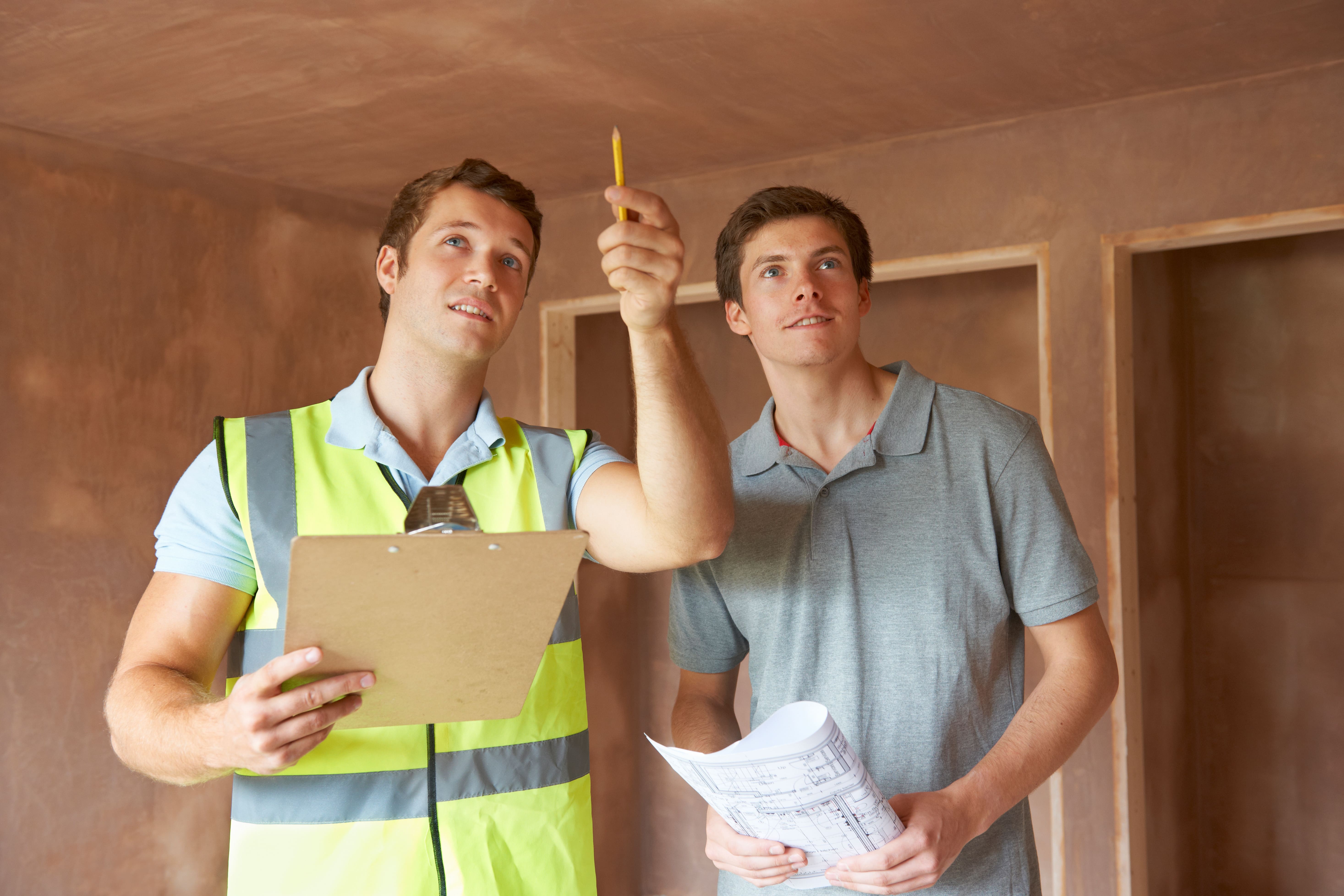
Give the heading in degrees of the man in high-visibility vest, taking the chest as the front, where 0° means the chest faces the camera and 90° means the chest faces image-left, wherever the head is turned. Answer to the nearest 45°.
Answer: approximately 0°

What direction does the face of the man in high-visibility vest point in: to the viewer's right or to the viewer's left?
to the viewer's right

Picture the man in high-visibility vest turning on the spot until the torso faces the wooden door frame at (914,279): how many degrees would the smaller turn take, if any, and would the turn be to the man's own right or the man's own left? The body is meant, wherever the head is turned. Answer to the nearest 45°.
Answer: approximately 135° to the man's own left

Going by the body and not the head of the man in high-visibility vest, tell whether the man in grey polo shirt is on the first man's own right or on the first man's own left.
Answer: on the first man's own left

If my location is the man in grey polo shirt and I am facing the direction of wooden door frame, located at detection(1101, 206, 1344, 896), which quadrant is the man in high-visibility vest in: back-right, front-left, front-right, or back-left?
back-left

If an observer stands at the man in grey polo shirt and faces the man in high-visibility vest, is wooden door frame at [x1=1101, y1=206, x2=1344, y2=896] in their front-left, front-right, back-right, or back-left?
back-right

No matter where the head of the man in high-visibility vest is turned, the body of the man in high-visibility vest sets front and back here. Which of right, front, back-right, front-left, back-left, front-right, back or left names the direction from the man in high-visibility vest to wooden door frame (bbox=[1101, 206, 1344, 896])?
back-left
